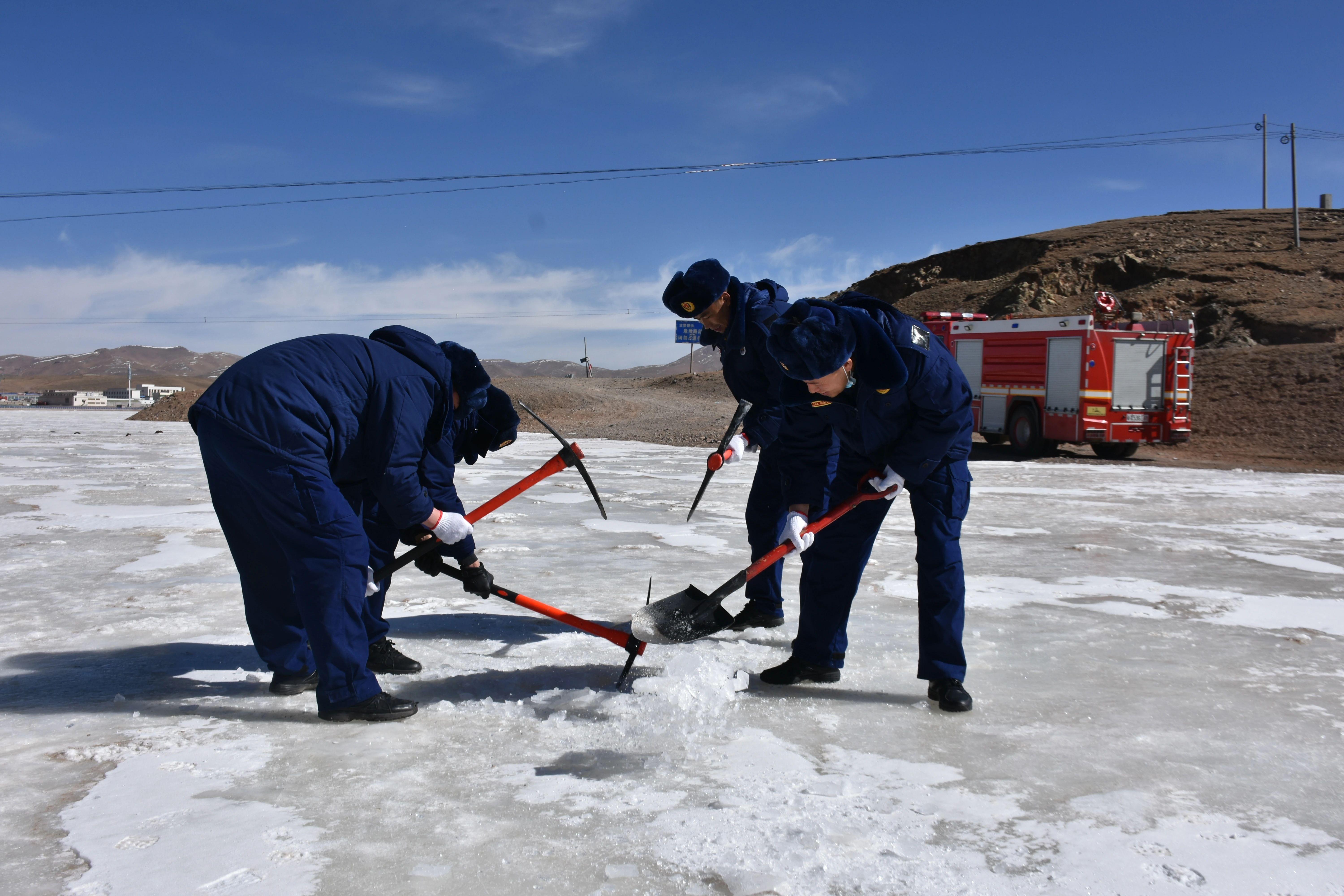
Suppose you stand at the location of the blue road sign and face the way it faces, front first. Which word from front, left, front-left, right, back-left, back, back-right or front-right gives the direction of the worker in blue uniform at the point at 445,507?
front

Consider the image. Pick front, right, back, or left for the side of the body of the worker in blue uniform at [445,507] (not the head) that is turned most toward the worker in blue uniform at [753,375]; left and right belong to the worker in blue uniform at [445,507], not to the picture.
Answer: front

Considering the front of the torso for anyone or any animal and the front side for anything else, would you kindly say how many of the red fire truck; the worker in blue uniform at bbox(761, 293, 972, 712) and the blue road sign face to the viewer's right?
0

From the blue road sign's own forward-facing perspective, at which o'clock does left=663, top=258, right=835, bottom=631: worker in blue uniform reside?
The worker in blue uniform is roughly at 12 o'clock from the blue road sign.

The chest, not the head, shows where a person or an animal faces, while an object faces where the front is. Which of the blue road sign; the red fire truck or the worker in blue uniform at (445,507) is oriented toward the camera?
the blue road sign

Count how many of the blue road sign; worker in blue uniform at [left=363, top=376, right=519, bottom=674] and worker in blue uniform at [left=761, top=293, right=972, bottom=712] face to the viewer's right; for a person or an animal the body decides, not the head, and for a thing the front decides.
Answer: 1

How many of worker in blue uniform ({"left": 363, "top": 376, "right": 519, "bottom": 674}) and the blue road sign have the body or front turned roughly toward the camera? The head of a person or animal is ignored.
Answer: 1

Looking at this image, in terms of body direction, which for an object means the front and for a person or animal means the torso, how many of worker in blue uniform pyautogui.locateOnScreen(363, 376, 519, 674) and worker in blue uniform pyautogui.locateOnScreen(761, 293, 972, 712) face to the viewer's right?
1

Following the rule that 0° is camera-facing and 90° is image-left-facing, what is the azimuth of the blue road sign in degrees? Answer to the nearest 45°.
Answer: approximately 0°

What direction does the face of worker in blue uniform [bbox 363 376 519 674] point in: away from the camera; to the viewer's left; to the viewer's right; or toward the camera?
to the viewer's right

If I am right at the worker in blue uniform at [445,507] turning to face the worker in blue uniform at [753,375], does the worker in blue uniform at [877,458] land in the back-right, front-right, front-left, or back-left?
front-right

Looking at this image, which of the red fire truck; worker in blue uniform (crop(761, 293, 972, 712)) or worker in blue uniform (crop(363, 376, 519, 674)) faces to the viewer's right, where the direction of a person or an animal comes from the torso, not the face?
worker in blue uniform (crop(363, 376, 519, 674))

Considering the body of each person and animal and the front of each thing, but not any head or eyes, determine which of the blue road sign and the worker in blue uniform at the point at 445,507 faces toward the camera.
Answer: the blue road sign

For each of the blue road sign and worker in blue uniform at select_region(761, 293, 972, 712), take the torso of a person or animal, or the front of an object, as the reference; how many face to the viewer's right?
0
